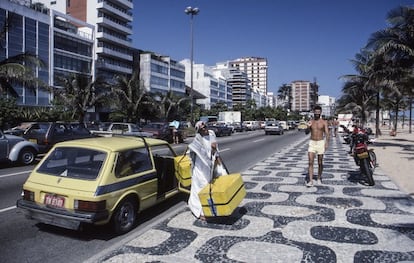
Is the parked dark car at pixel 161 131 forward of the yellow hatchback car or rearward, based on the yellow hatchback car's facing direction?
forward

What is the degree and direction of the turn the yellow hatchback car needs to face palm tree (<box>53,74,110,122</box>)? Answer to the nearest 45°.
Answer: approximately 45° to its left

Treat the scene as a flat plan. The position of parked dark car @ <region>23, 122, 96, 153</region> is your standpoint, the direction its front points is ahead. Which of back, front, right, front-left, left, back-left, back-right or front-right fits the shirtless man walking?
right

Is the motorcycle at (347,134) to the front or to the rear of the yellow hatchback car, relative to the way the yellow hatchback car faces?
to the front

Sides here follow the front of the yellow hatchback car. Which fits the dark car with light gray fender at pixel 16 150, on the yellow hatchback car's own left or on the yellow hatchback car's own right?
on the yellow hatchback car's own left

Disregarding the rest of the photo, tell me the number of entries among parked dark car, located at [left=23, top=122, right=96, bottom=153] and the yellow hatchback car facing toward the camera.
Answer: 0

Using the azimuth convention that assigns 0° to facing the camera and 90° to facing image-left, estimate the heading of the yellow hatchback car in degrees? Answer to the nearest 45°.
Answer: approximately 225°

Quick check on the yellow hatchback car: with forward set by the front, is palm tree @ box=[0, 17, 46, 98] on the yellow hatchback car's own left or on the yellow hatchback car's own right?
on the yellow hatchback car's own left

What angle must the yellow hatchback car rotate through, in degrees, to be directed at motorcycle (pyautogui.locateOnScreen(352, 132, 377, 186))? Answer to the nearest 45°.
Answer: approximately 45° to its right
